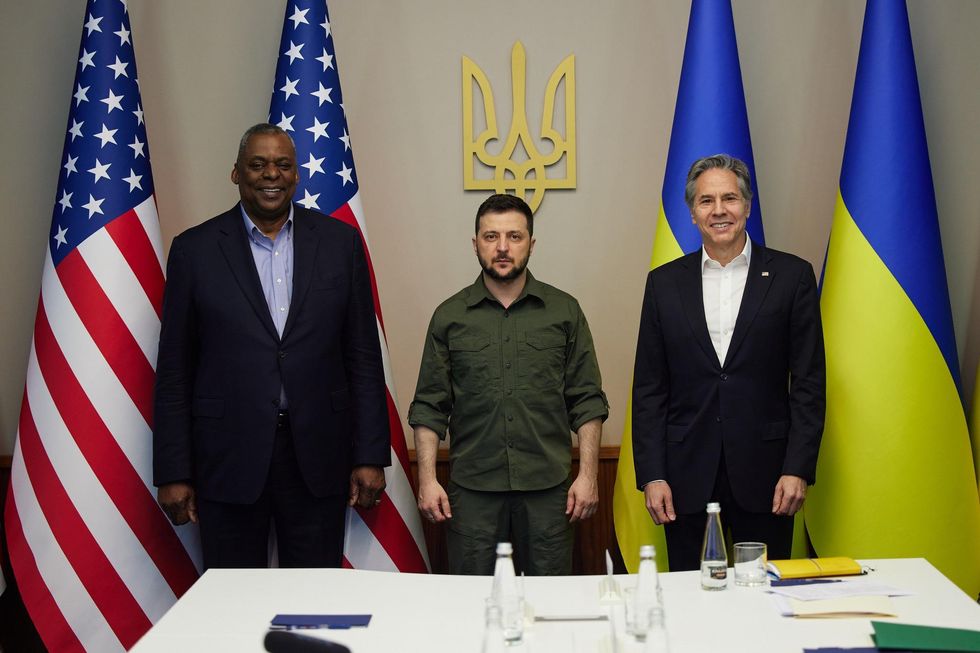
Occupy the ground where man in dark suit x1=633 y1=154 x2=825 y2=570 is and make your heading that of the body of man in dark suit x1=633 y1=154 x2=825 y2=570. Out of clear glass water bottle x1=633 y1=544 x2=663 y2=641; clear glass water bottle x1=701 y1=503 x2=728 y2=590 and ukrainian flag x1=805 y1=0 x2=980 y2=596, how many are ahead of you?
2

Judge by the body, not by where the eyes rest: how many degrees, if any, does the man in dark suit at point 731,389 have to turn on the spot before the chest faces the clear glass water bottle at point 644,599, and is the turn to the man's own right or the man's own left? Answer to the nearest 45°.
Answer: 0° — they already face it

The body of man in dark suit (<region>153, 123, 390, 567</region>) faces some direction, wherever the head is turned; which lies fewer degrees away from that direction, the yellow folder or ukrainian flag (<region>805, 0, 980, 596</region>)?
the yellow folder

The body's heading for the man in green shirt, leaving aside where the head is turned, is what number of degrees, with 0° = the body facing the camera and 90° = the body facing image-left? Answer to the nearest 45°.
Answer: approximately 0°

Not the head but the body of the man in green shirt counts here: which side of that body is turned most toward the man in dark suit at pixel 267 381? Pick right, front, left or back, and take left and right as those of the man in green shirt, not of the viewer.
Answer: right

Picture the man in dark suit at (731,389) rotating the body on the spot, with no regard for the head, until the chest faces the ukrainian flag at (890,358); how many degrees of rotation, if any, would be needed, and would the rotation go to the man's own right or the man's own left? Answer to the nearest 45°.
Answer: approximately 135° to the man's own left

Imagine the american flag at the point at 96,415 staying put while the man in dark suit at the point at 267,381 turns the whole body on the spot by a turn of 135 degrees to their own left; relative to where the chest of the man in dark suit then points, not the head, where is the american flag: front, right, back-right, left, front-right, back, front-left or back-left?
left

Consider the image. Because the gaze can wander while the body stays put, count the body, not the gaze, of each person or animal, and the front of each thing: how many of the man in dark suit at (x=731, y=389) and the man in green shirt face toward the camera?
2

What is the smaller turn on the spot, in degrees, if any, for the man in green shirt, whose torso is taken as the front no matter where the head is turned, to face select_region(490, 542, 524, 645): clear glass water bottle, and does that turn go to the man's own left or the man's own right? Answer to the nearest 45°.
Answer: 0° — they already face it
